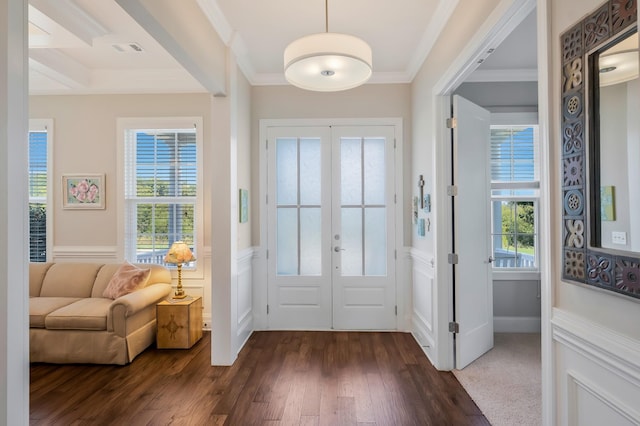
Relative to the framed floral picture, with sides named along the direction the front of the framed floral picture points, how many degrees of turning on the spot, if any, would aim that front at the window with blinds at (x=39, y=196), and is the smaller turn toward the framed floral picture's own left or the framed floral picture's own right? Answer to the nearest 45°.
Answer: approximately 135° to the framed floral picture's own right

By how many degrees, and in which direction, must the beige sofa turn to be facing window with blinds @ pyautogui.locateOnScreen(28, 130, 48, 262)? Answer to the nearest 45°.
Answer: approximately 135° to its right

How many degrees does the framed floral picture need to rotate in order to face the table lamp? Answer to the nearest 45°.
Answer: approximately 45° to its left

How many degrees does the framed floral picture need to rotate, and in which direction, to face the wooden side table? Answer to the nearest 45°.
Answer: approximately 45° to its left

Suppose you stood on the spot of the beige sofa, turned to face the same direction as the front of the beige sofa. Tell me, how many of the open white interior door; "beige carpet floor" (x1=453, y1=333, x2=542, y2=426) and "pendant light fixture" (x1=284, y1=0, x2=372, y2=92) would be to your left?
3

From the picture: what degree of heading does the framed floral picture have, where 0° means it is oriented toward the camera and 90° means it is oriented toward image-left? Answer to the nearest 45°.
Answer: approximately 0°
